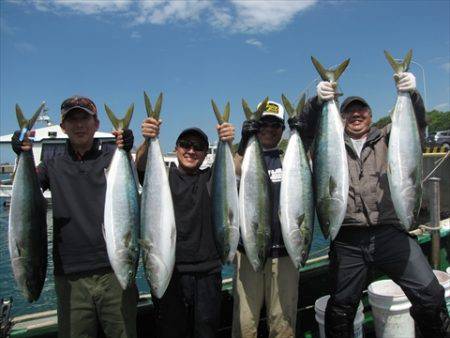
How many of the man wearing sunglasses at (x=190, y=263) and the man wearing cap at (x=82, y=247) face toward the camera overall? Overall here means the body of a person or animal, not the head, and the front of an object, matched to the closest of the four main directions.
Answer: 2

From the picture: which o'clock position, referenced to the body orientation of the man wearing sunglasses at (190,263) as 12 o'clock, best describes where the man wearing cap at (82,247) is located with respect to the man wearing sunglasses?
The man wearing cap is roughly at 3 o'clock from the man wearing sunglasses.

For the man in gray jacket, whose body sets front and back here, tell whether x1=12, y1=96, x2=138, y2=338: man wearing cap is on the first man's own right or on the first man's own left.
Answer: on the first man's own right

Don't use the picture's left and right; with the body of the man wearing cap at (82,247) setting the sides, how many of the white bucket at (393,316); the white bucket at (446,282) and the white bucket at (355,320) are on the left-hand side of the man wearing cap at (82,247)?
3

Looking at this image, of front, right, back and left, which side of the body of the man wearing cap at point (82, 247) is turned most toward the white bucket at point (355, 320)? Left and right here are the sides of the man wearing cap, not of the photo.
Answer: left
